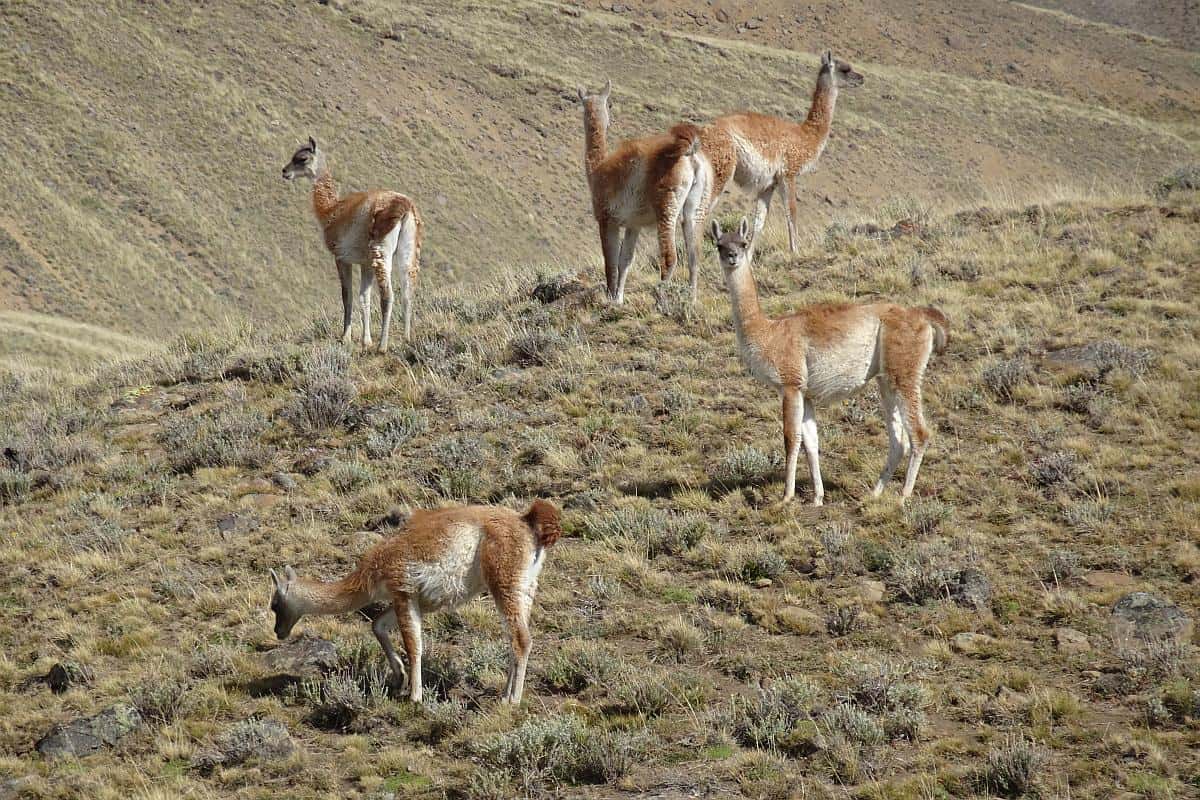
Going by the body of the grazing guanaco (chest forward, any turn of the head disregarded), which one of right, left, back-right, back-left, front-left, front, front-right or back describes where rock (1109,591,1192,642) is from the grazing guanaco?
back

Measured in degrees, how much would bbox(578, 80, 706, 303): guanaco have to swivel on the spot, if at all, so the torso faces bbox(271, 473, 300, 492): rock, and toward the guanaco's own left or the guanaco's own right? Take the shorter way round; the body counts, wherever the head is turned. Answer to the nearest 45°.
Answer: approximately 90° to the guanaco's own left

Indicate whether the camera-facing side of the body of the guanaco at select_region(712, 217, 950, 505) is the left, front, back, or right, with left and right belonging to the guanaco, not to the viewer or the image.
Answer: left

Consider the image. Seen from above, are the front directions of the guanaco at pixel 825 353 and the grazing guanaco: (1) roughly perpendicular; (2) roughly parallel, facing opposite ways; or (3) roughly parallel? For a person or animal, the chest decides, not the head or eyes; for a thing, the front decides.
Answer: roughly parallel

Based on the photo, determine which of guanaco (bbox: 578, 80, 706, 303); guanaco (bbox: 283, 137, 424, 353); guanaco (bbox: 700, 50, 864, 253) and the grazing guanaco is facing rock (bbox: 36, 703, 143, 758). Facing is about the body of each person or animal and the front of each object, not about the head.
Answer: the grazing guanaco

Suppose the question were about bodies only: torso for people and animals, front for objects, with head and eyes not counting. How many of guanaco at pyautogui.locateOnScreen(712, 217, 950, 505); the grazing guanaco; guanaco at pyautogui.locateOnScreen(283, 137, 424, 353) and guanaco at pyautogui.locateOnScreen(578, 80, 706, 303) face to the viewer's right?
0

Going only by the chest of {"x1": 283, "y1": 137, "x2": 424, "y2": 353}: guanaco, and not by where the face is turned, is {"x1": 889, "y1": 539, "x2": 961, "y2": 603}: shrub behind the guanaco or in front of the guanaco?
behind

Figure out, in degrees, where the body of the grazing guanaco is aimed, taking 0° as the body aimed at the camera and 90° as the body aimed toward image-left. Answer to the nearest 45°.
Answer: approximately 90°

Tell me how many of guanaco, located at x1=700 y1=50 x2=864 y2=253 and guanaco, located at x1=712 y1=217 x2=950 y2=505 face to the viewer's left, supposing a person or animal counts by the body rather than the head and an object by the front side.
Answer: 1

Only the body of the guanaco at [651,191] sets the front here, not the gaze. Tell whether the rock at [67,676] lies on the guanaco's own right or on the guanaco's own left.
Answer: on the guanaco's own left

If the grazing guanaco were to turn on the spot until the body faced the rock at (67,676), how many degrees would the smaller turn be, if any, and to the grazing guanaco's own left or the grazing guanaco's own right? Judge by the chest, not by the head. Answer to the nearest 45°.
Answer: approximately 45° to the grazing guanaco's own right

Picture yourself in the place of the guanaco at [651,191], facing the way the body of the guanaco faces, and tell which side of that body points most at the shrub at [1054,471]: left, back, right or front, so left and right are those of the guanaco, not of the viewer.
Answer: back

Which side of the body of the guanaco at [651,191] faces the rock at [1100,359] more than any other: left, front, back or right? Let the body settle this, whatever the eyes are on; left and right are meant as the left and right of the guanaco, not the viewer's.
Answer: back

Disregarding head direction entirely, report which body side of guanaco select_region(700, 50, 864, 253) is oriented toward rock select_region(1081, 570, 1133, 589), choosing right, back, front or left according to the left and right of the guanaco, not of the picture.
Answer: right

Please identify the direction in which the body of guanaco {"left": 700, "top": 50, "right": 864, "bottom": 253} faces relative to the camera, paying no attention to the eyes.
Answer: to the viewer's right

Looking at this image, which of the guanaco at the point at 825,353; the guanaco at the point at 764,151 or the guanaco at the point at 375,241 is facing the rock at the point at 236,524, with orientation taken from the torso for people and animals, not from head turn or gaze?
the guanaco at the point at 825,353
